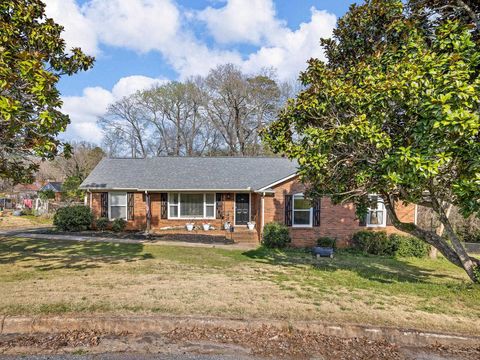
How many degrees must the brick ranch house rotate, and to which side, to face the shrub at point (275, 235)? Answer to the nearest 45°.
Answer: approximately 45° to its left

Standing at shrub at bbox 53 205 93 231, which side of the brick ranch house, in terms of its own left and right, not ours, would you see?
right

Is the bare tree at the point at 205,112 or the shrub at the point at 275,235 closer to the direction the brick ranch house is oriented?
the shrub

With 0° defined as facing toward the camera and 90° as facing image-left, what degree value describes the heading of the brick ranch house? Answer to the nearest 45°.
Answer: approximately 0°

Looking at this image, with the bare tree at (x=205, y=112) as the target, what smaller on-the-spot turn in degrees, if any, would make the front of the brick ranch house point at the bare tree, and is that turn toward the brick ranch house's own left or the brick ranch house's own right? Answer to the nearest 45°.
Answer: approximately 180°

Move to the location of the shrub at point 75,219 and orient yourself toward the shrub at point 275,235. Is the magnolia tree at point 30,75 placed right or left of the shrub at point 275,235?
right

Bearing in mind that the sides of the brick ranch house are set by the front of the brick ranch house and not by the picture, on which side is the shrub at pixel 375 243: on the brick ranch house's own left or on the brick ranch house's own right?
on the brick ranch house's own left

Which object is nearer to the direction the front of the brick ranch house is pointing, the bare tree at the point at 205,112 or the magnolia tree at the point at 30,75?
the magnolia tree
